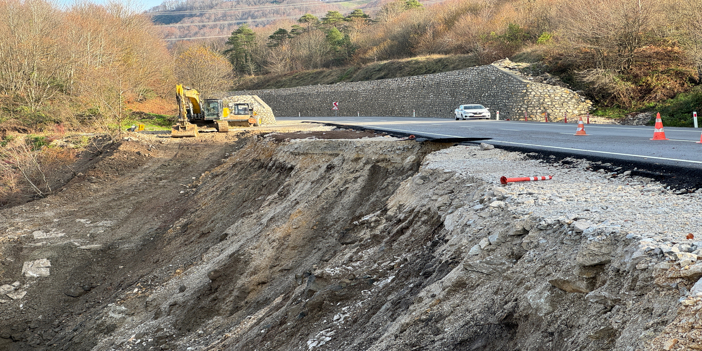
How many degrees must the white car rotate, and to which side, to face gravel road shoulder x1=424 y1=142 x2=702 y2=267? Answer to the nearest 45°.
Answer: approximately 45° to its right

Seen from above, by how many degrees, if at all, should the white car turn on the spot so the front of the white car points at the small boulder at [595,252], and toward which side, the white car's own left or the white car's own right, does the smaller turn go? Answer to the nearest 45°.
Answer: approximately 45° to the white car's own right

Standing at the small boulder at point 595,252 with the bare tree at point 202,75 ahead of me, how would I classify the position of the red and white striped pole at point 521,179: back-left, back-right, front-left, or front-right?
front-right

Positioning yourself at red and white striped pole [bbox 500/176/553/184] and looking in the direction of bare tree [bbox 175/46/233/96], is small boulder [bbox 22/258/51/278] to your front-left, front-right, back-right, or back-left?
front-left

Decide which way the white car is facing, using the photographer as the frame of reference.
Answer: facing the viewer and to the right of the viewer

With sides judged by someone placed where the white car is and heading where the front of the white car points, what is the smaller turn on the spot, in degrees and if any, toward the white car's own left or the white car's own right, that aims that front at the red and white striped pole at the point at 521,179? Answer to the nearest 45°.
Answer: approximately 45° to the white car's own right

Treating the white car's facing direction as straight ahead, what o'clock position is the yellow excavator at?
The yellow excavator is roughly at 4 o'clock from the white car.

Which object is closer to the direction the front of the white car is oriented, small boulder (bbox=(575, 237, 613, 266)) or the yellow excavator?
the small boulder
